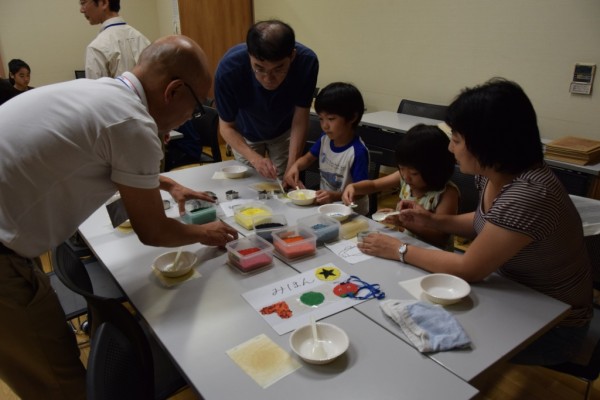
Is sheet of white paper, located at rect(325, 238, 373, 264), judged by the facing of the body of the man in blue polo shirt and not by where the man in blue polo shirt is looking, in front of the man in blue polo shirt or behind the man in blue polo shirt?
in front

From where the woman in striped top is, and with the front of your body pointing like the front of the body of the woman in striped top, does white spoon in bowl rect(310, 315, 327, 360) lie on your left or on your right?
on your left

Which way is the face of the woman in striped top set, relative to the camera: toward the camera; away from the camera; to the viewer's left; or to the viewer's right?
to the viewer's left

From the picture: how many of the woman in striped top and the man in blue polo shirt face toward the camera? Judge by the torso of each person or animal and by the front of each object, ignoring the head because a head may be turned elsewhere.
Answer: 1

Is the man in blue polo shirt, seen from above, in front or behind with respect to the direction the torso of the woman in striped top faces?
in front

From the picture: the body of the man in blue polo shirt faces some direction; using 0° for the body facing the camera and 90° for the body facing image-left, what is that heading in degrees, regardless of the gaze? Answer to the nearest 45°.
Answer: approximately 0°

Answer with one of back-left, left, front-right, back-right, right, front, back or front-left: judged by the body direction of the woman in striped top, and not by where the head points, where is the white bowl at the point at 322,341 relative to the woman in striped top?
front-left

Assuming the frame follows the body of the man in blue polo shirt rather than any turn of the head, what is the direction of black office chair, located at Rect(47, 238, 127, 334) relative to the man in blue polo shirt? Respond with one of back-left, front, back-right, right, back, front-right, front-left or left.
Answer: front-right

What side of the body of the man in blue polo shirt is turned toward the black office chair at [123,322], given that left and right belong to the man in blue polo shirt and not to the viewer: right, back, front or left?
front

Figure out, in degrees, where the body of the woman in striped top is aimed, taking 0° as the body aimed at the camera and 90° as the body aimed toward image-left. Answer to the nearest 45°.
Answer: approximately 90°
